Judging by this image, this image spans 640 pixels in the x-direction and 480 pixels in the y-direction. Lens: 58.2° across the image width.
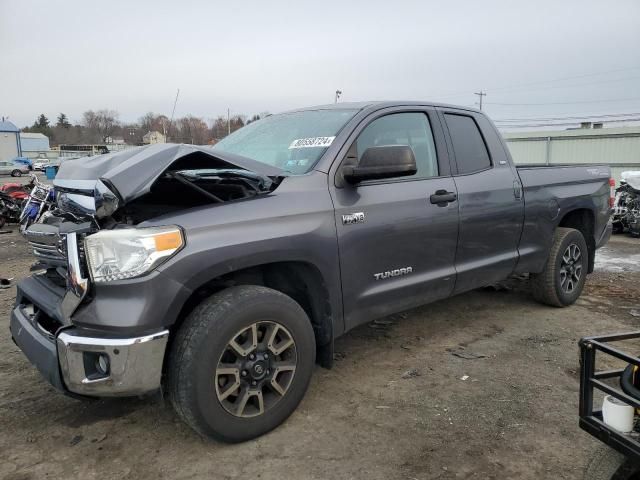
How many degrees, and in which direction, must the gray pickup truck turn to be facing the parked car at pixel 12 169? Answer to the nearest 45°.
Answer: approximately 90° to its right

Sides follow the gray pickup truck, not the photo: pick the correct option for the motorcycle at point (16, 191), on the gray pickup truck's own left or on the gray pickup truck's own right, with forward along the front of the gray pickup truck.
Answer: on the gray pickup truck's own right

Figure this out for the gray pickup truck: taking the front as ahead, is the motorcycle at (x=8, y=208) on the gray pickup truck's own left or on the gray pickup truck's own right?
on the gray pickup truck's own right

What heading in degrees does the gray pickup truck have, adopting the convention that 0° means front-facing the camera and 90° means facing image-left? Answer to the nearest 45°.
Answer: approximately 45°

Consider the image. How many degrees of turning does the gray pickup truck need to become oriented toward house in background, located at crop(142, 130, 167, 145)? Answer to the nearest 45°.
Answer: approximately 90° to its right

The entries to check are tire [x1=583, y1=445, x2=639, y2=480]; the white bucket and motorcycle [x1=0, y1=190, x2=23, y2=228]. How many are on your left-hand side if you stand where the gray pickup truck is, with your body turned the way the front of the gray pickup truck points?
2

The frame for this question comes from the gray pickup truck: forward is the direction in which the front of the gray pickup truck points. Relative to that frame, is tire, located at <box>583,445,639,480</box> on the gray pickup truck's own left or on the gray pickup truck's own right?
on the gray pickup truck's own left

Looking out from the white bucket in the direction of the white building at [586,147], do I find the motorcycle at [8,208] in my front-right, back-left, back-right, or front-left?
front-left

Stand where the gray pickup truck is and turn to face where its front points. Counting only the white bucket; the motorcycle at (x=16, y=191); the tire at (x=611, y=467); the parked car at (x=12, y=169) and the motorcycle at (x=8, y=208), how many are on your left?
2

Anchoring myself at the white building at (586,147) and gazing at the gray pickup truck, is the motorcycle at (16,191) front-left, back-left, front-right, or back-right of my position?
front-right

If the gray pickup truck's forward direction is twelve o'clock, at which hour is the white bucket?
The white bucket is roughly at 9 o'clock from the gray pickup truck.

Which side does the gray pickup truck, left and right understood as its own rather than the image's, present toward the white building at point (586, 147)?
back

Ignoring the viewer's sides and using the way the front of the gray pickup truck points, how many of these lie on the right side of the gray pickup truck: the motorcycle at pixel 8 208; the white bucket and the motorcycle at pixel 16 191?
2
